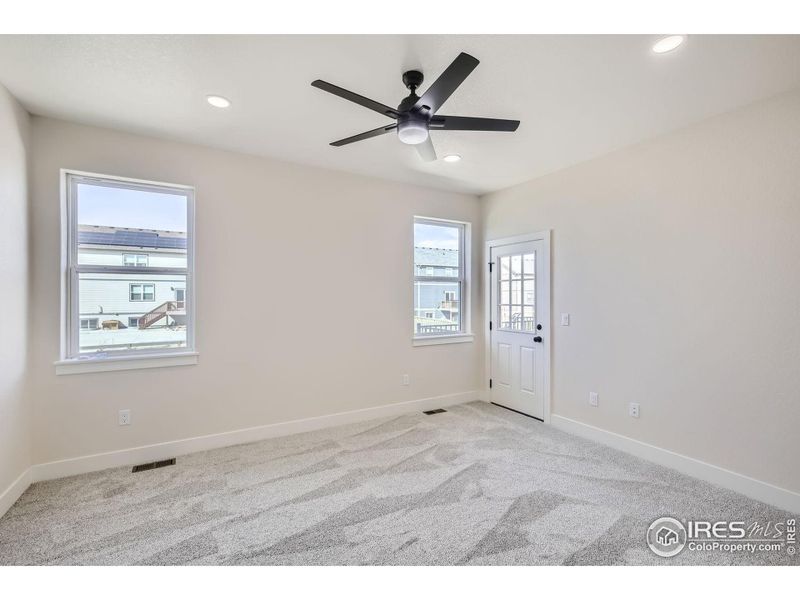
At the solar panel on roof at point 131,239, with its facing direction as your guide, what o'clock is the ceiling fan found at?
The ceiling fan is roughly at 11 o'clock from the solar panel on roof.

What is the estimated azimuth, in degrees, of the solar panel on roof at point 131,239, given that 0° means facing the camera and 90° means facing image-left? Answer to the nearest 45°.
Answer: approximately 0°

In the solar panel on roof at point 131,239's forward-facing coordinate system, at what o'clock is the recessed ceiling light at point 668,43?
The recessed ceiling light is roughly at 11 o'clock from the solar panel on roof.

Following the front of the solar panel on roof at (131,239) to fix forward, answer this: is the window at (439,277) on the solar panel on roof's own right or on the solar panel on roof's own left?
on the solar panel on roof's own left

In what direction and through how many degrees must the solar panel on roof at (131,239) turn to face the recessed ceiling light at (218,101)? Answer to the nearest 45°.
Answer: approximately 45° to its left
